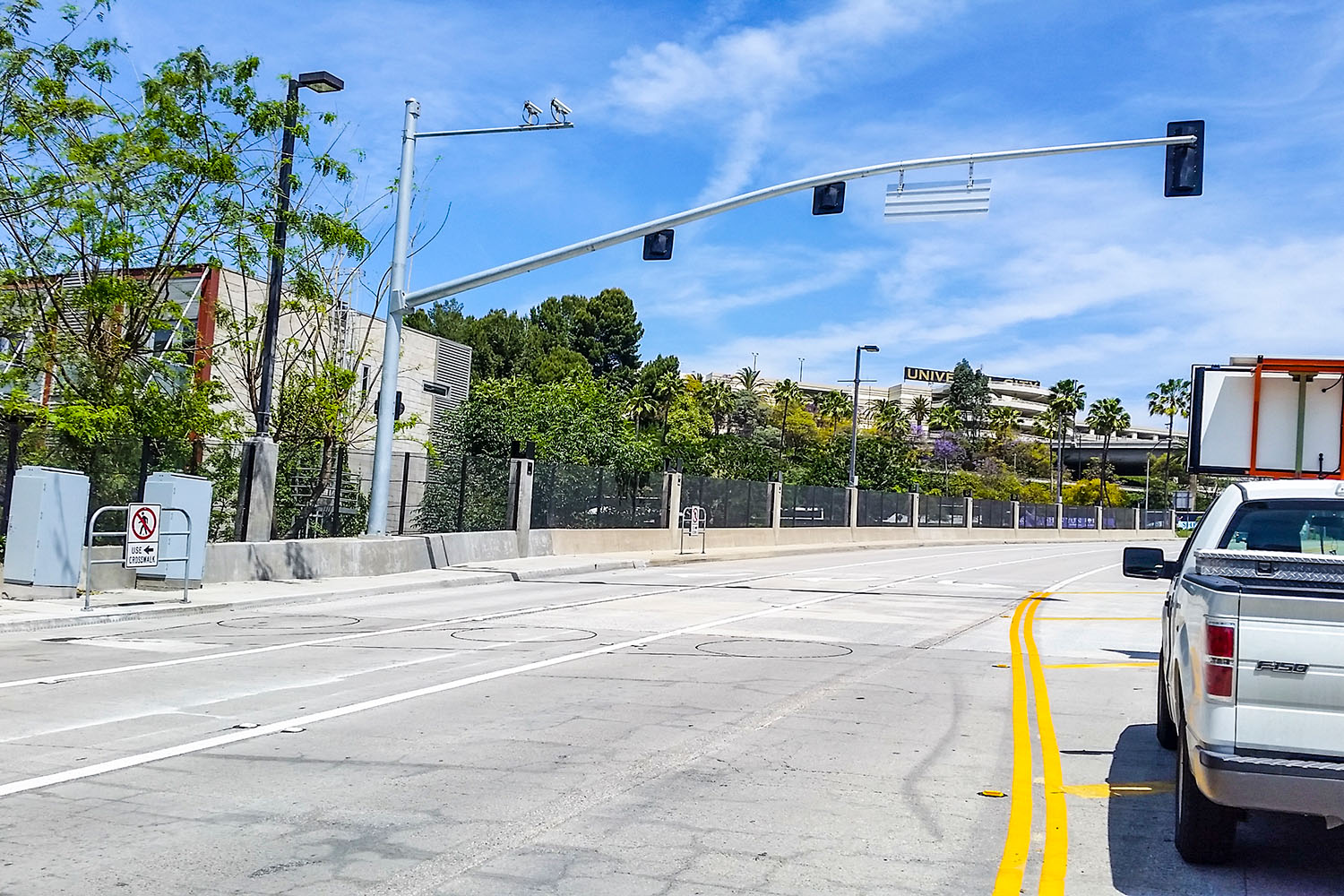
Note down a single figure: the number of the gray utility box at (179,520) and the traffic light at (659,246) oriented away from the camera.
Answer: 1

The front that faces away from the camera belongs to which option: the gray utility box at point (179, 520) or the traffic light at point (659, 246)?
the traffic light

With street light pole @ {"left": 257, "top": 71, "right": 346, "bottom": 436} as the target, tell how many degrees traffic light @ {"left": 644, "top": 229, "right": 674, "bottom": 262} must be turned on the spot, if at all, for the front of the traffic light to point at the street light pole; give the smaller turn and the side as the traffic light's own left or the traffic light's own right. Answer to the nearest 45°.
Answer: approximately 90° to the traffic light's own left

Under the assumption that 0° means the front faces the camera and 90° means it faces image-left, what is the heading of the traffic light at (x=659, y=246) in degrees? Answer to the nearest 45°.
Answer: approximately 180°

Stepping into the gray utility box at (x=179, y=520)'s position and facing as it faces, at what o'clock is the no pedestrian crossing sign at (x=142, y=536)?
The no pedestrian crossing sign is roughly at 2 o'clock from the gray utility box.

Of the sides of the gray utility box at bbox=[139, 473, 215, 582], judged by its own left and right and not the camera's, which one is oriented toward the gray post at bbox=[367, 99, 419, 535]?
left

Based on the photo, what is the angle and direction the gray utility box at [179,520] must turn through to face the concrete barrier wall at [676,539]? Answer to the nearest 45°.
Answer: approximately 90° to its left

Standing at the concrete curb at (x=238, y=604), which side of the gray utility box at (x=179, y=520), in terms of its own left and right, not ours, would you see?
front

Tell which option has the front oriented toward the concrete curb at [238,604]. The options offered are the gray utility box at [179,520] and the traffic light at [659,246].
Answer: the gray utility box
